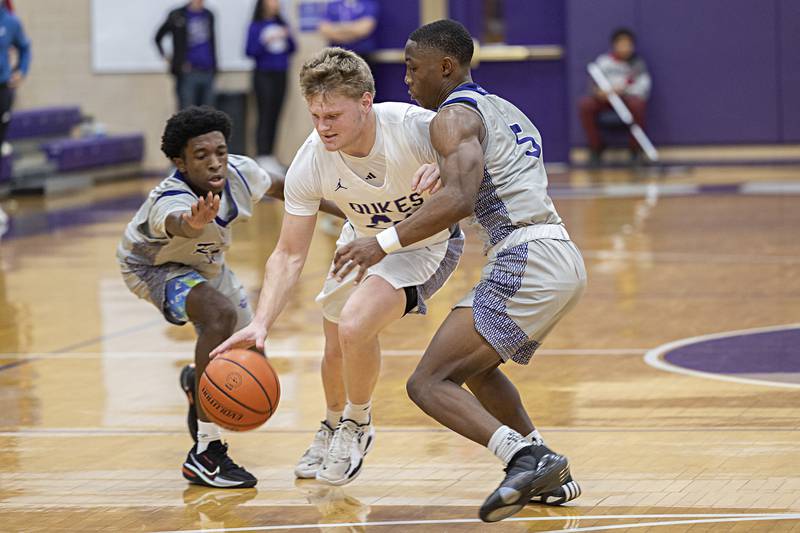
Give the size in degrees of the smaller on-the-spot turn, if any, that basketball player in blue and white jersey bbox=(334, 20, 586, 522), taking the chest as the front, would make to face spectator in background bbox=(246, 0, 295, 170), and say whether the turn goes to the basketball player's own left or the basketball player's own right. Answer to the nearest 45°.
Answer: approximately 90° to the basketball player's own right

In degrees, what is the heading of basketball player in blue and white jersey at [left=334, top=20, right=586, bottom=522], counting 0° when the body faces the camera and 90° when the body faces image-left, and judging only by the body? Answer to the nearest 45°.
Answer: approximately 90°

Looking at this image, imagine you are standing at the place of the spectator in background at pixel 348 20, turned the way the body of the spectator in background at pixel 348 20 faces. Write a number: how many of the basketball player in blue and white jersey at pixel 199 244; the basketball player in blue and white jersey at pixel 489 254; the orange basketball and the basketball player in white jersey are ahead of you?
4

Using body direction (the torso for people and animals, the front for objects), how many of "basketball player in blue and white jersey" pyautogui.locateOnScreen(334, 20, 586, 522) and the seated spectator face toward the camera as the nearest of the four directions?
1

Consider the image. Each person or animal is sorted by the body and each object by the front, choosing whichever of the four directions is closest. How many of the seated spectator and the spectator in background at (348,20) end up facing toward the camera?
2

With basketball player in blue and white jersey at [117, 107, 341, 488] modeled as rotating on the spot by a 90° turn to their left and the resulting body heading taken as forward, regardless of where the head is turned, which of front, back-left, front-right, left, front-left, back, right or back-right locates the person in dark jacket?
front-left

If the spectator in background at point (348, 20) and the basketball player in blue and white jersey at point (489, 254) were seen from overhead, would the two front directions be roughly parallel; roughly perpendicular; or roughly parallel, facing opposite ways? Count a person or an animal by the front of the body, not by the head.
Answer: roughly perpendicular

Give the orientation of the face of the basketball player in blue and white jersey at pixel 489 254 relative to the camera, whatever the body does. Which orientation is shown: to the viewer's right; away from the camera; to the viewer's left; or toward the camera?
to the viewer's left
